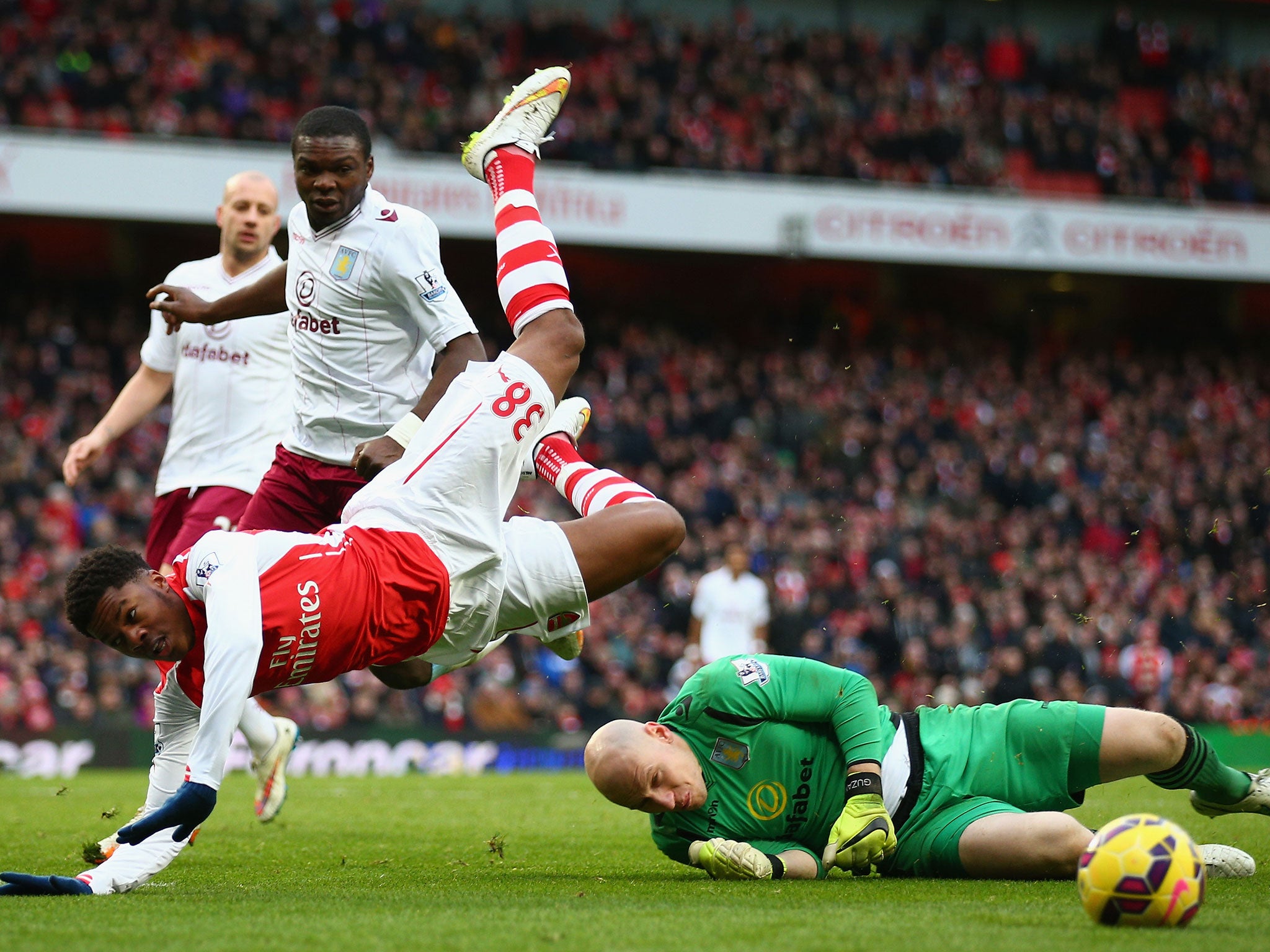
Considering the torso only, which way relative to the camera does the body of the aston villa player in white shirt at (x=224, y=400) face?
toward the camera

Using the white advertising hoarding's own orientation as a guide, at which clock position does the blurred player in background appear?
The blurred player in background is roughly at 12 o'clock from the white advertising hoarding.

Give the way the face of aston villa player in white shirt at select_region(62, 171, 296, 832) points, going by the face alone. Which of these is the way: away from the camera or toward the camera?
toward the camera

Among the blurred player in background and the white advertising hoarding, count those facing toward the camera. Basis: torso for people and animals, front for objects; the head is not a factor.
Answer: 2

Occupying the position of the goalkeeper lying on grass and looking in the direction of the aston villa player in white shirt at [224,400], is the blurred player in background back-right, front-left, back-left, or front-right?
front-right

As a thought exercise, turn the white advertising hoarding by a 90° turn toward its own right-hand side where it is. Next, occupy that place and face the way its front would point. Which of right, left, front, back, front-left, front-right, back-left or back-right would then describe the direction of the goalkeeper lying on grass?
left

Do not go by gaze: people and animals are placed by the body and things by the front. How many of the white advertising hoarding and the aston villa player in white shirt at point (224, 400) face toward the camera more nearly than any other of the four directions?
2

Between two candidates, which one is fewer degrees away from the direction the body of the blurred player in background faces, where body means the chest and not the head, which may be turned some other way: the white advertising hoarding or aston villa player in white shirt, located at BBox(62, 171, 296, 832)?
the aston villa player in white shirt

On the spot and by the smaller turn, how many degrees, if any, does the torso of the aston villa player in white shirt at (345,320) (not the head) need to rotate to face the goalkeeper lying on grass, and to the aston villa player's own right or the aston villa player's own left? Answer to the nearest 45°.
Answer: approximately 90° to the aston villa player's own left

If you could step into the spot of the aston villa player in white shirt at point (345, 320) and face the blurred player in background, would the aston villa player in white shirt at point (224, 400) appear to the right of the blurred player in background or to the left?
left

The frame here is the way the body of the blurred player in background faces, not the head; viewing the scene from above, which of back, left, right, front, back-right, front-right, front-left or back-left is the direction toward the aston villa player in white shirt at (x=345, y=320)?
front

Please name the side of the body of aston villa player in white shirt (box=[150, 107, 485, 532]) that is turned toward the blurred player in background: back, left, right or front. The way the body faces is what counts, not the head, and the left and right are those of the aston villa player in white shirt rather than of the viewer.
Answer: back

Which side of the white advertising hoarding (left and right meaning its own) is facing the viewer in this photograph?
front

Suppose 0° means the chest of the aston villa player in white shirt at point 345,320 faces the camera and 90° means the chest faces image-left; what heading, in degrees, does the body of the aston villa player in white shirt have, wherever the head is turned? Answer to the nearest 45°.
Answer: approximately 45°

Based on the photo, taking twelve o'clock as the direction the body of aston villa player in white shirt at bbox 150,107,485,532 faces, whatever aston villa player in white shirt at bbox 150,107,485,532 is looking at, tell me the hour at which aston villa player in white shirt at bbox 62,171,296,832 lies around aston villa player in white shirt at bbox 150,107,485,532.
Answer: aston villa player in white shirt at bbox 62,171,296,832 is roughly at 4 o'clock from aston villa player in white shirt at bbox 150,107,485,532.

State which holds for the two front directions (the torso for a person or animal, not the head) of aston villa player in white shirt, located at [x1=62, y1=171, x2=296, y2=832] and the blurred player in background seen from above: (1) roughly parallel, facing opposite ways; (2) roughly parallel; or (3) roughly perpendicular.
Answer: roughly parallel

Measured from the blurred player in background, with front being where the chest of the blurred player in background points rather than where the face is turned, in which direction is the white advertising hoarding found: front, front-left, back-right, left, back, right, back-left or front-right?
back

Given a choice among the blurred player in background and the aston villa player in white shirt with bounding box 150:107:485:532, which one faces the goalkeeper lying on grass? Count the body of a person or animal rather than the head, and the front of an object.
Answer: the blurred player in background

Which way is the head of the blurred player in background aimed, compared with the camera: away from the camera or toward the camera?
toward the camera
